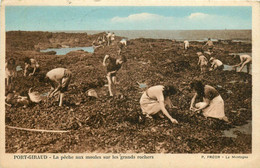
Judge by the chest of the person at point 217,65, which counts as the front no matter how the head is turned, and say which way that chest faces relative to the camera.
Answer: to the viewer's left
